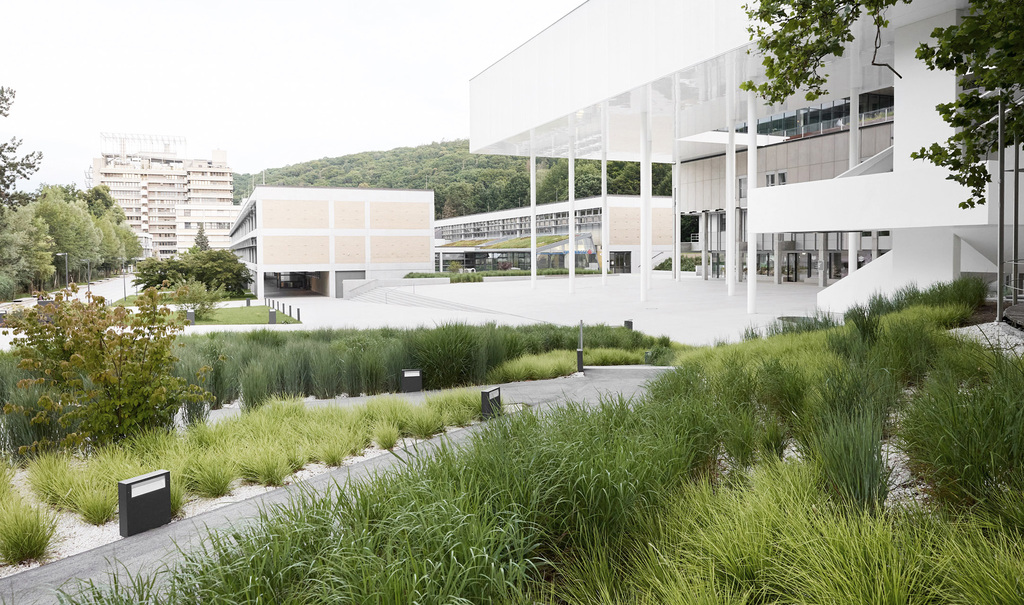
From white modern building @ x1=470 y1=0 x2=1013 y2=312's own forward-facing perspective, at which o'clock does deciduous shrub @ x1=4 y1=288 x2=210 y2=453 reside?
The deciduous shrub is roughly at 11 o'clock from the white modern building.

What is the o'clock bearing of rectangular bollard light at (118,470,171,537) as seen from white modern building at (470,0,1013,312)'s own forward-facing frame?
The rectangular bollard light is roughly at 11 o'clock from the white modern building.

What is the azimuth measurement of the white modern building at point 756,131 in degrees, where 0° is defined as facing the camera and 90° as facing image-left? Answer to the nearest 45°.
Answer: approximately 45°

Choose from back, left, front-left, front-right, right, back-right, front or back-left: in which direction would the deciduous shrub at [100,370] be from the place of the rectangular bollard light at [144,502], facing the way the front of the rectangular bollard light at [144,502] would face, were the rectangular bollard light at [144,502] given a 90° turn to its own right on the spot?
back-right

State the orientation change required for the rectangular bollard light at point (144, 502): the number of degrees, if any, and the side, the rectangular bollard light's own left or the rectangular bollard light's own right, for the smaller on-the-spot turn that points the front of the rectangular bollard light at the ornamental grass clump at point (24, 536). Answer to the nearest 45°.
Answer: approximately 135° to the rectangular bollard light's own right

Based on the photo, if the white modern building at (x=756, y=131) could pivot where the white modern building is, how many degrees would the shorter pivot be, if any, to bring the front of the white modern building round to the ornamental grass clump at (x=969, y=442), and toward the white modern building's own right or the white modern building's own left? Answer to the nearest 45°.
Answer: approximately 45° to the white modern building's own left

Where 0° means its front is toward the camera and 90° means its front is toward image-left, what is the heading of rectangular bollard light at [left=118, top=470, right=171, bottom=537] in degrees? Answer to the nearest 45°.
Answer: approximately 315°

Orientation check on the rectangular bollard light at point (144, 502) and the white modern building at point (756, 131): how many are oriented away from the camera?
0

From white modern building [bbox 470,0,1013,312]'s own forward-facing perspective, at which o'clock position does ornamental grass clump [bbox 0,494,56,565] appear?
The ornamental grass clump is roughly at 11 o'clock from the white modern building.
